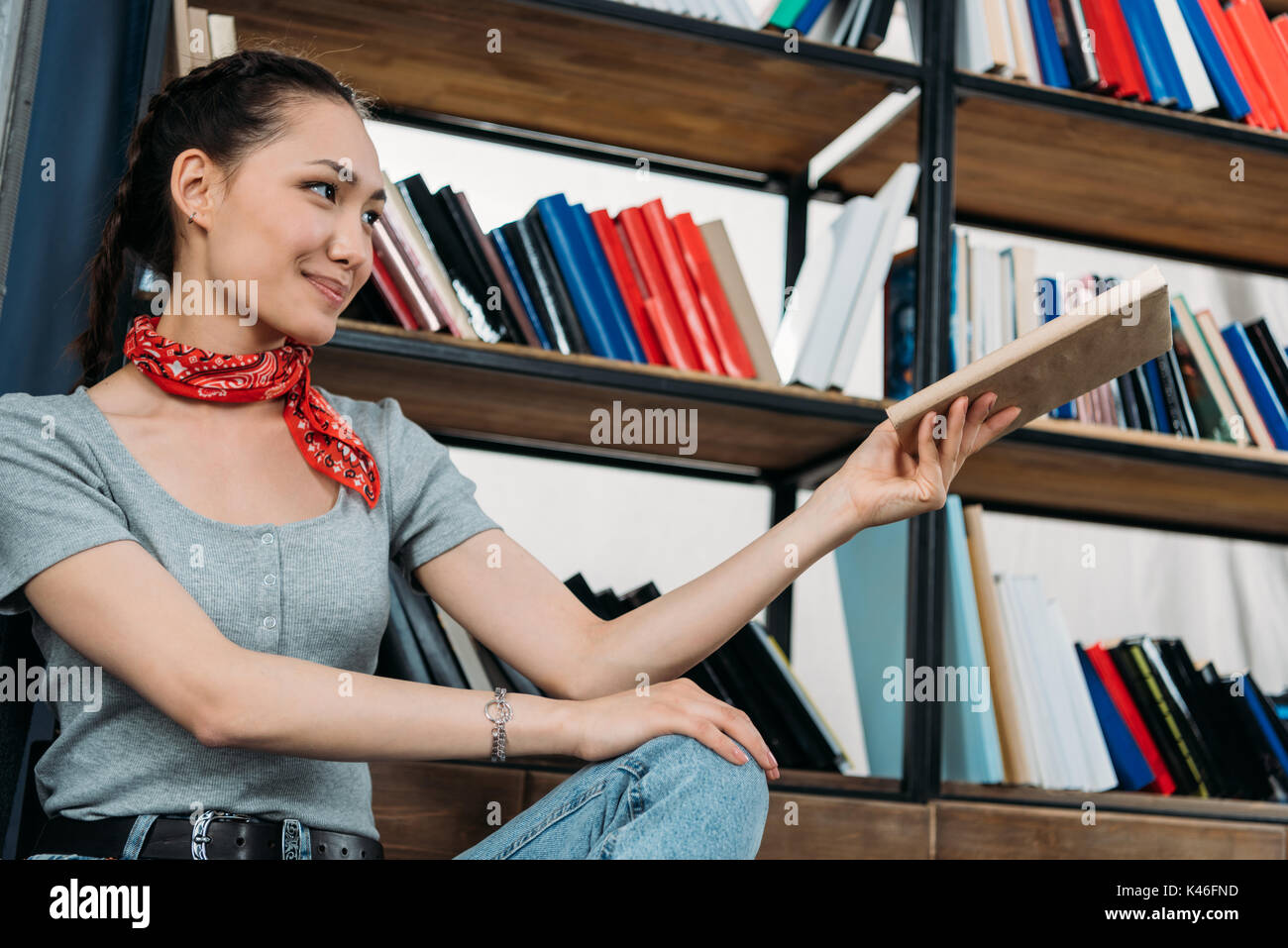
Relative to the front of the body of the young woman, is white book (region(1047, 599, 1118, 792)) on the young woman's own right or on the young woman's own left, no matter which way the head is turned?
on the young woman's own left

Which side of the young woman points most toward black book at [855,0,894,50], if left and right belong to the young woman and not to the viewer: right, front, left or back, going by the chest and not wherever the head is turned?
left

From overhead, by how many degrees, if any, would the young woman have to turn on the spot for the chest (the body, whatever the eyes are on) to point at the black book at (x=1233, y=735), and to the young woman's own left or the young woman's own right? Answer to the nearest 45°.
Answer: approximately 90° to the young woman's own left

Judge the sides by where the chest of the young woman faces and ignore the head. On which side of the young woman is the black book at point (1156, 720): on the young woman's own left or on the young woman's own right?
on the young woman's own left

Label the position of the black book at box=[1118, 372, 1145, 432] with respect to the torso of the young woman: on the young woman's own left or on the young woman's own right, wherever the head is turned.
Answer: on the young woman's own left

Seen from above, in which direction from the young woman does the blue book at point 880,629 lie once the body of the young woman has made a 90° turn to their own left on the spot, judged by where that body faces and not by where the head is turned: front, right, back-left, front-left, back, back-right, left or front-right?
front

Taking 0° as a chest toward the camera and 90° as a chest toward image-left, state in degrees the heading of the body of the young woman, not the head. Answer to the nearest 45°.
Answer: approximately 315°
